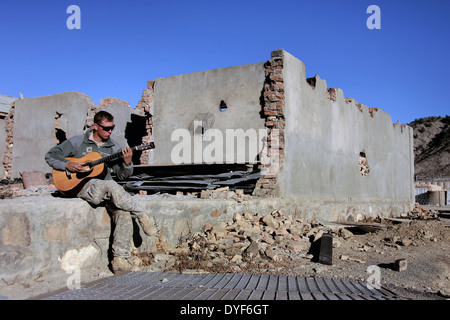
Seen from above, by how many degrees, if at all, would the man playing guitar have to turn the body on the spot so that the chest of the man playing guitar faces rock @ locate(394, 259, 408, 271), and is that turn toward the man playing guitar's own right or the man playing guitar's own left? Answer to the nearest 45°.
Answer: approximately 45° to the man playing guitar's own left

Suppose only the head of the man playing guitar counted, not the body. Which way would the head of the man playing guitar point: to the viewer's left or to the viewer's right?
to the viewer's right

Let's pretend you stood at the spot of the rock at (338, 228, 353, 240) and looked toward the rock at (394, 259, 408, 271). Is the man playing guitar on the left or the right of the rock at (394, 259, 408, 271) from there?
right

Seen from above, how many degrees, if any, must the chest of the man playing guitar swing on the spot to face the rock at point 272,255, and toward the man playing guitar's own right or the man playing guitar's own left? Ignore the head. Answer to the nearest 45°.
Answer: approximately 45° to the man playing guitar's own left

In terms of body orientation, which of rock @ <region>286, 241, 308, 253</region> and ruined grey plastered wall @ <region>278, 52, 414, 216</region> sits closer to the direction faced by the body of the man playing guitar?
the rock

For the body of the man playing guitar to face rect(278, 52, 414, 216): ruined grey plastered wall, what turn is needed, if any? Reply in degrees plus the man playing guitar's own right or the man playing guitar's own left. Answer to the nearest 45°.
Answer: approximately 90° to the man playing guitar's own left

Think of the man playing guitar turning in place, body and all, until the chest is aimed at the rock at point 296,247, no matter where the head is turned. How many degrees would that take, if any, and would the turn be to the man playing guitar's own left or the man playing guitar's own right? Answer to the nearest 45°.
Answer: approximately 45° to the man playing guitar's own left

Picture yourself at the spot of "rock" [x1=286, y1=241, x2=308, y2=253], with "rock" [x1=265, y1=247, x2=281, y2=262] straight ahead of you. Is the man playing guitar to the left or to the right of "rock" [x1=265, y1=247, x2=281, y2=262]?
right

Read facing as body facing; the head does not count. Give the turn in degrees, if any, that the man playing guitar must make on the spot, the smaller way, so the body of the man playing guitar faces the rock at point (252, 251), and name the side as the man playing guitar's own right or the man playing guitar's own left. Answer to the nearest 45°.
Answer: approximately 45° to the man playing guitar's own left

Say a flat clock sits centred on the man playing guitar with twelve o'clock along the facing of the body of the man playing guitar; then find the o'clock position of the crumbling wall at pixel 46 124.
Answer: The crumbling wall is roughly at 7 o'clock from the man playing guitar.

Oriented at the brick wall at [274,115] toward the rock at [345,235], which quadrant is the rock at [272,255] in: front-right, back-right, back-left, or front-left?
front-right
